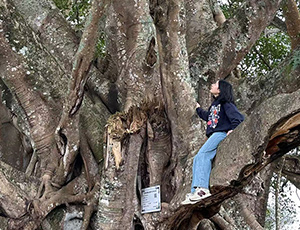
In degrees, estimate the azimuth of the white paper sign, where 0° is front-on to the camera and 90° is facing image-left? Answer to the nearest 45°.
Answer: approximately 0°

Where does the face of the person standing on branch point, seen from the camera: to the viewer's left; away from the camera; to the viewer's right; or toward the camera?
to the viewer's left
